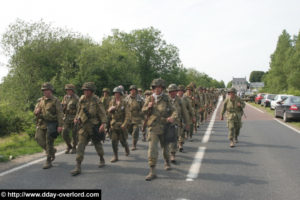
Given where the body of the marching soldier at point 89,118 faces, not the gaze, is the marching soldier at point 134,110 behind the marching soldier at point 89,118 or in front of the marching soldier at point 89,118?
behind

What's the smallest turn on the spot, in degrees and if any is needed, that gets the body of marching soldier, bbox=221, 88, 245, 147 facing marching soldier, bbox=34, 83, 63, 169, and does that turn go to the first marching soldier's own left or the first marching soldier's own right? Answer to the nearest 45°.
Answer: approximately 45° to the first marching soldier's own right

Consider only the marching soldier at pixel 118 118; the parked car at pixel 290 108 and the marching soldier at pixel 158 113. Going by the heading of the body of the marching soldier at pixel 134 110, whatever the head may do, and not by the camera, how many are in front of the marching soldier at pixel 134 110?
2

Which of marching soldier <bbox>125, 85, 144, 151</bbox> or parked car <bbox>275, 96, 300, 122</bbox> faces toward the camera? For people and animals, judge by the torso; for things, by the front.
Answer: the marching soldier

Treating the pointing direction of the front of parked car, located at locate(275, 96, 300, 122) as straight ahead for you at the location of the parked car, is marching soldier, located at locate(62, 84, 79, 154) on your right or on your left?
on your left

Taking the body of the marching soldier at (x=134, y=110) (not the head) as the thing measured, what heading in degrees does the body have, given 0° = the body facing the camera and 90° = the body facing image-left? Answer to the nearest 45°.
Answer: approximately 0°

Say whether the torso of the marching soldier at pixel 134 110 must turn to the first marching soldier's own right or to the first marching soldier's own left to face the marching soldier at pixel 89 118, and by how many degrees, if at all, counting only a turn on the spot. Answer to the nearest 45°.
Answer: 0° — they already face them

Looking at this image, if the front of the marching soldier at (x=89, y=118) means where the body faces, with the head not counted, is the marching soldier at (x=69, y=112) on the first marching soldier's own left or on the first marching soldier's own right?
on the first marching soldier's own right

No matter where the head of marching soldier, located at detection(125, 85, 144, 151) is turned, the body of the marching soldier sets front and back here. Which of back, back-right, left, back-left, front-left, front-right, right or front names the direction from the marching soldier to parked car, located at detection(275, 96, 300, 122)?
back-left

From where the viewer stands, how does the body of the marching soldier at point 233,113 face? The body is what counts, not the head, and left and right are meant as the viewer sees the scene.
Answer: facing the viewer

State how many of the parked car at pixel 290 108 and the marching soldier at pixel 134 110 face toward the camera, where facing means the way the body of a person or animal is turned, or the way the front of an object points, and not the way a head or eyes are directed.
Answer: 1

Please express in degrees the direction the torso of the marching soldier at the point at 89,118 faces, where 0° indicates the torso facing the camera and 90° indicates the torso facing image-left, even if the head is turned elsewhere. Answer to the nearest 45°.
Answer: approximately 45°

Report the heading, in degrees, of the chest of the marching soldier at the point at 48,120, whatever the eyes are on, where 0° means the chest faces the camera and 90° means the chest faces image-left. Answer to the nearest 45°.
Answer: approximately 45°

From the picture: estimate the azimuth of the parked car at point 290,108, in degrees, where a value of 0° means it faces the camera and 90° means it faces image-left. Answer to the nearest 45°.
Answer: approximately 135°
